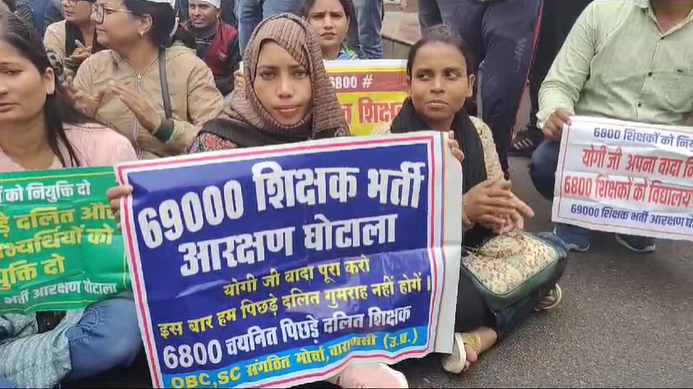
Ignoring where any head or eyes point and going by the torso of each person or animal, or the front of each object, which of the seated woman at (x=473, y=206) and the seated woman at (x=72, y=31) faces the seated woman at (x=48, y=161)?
the seated woman at (x=72, y=31)

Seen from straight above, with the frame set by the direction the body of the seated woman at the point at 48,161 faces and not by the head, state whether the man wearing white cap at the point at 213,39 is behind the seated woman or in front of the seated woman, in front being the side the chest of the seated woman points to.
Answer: behind

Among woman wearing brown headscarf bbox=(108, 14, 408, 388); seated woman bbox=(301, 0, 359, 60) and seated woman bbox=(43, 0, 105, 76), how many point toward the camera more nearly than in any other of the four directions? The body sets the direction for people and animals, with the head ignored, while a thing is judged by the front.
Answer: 3

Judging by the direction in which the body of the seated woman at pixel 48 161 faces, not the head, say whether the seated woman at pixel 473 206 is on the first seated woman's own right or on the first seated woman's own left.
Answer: on the first seated woman's own left

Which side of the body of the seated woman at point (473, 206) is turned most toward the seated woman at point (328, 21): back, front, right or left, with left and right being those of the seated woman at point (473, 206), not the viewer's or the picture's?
back

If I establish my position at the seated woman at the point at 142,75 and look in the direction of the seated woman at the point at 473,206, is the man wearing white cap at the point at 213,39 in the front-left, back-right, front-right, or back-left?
back-left

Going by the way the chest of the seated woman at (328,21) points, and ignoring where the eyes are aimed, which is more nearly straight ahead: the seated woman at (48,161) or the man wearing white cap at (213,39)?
the seated woman

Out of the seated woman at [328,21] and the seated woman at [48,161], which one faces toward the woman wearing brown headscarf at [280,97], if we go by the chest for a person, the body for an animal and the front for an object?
the seated woman at [328,21]

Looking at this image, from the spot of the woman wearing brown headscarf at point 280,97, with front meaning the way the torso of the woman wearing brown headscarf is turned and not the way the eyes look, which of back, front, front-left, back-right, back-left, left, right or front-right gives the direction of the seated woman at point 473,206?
left

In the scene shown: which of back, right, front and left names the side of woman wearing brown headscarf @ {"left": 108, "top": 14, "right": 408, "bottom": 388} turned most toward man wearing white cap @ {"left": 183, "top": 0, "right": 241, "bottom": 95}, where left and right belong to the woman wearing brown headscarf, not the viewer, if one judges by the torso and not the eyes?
back
